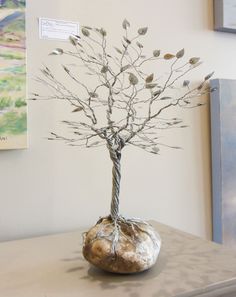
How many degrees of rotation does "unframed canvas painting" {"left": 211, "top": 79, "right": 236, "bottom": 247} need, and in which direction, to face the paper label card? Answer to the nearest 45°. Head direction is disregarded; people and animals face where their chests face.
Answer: approximately 90° to its right
